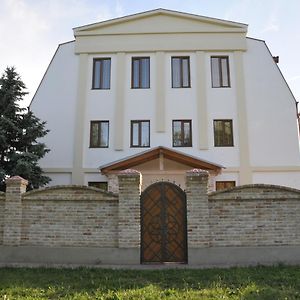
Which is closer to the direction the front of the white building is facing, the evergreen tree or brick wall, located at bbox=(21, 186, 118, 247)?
the brick wall

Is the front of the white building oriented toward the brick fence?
yes

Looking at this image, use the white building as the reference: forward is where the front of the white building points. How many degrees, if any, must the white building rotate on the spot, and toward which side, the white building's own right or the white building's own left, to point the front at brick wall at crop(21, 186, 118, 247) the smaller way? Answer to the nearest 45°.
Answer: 0° — it already faces it

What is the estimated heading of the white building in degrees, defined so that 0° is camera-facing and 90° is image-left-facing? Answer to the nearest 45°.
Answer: approximately 0°

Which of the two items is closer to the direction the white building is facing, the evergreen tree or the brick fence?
the brick fence

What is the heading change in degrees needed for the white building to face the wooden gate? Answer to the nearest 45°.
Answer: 0° — it already faces it

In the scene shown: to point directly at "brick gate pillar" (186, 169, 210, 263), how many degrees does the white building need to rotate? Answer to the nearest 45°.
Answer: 0° — it already faces it

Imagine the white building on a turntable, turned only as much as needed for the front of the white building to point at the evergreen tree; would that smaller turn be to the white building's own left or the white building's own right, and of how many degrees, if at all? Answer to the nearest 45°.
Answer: approximately 45° to the white building's own right

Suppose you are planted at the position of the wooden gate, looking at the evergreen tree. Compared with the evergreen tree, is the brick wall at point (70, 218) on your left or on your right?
left
